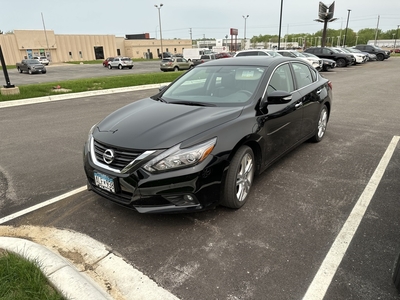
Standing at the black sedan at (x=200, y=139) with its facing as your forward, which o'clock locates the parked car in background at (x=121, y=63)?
The parked car in background is roughly at 4 o'clock from the black sedan.

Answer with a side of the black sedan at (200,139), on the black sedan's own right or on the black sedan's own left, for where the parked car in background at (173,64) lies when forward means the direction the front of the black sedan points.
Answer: on the black sedan's own right

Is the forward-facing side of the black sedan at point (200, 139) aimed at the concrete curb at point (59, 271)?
yes

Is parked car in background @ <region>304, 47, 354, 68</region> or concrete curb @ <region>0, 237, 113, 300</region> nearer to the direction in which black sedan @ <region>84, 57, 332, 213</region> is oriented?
the concrete curb

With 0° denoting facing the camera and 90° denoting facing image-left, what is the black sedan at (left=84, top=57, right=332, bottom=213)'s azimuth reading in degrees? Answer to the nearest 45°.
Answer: approximately 45°

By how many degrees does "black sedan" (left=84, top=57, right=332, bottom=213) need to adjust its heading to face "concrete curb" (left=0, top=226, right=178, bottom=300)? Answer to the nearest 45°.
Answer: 0° — it already faces it

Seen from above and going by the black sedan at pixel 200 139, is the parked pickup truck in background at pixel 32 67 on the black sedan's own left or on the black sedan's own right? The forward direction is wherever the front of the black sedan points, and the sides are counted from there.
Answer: on the black sedan's own right
